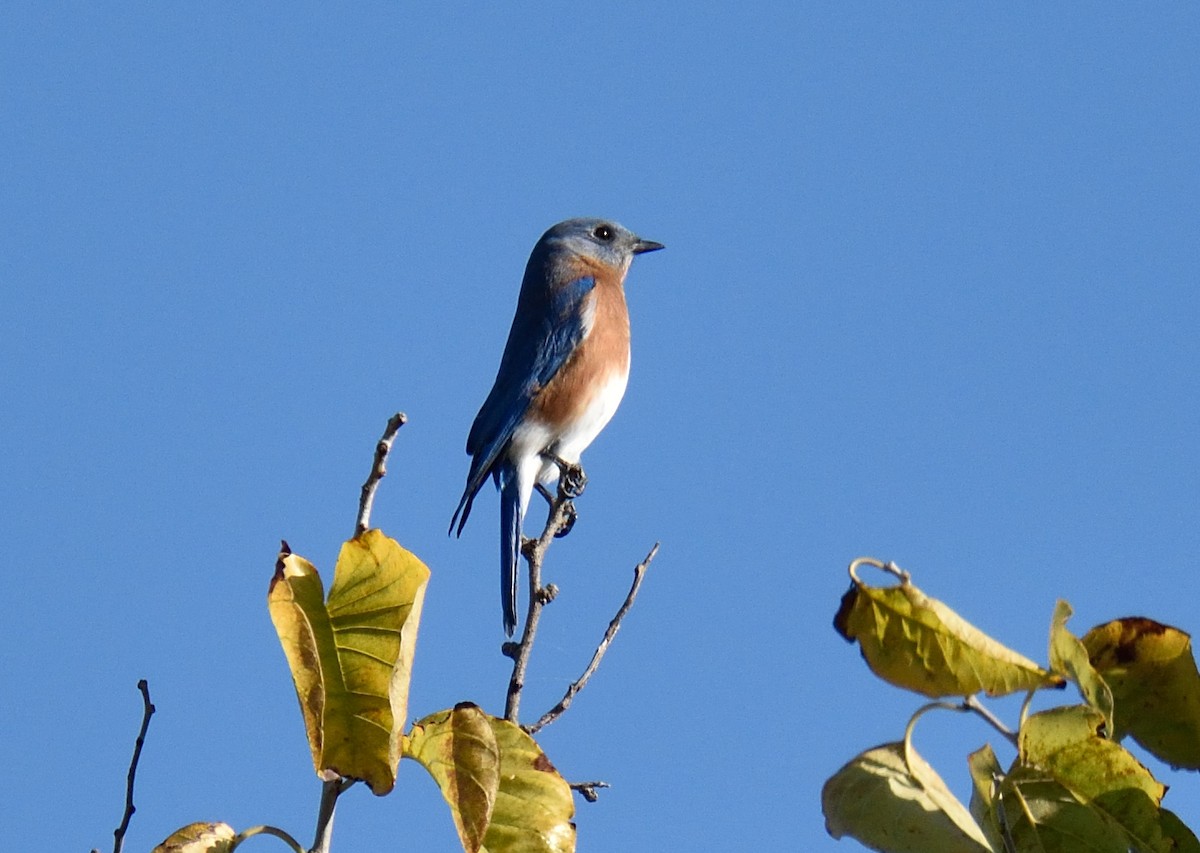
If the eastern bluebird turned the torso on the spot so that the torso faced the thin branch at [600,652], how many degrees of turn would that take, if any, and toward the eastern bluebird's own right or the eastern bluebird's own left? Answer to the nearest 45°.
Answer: approximately 90° to the eastern bluebird's own right

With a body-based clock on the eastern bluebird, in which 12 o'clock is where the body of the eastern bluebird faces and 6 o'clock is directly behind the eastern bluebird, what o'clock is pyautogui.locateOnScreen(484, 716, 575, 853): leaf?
The leaf is roughly at 3 o'clock from the eastern bluebird.

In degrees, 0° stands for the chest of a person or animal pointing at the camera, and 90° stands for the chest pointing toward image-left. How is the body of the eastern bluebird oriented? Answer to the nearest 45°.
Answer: approximately 270°

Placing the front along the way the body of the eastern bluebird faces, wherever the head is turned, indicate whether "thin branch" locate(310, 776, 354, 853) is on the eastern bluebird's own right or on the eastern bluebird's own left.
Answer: on the eastern bluebird's own right
